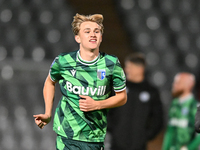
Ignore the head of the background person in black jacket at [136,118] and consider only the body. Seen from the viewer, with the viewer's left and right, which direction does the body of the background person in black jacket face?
facing the viewer and to the left of the viewer

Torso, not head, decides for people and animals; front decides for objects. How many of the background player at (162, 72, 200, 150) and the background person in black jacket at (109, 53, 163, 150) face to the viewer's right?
0

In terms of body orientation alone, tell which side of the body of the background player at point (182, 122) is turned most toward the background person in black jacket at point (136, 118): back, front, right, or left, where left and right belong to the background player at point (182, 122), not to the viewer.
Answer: front
